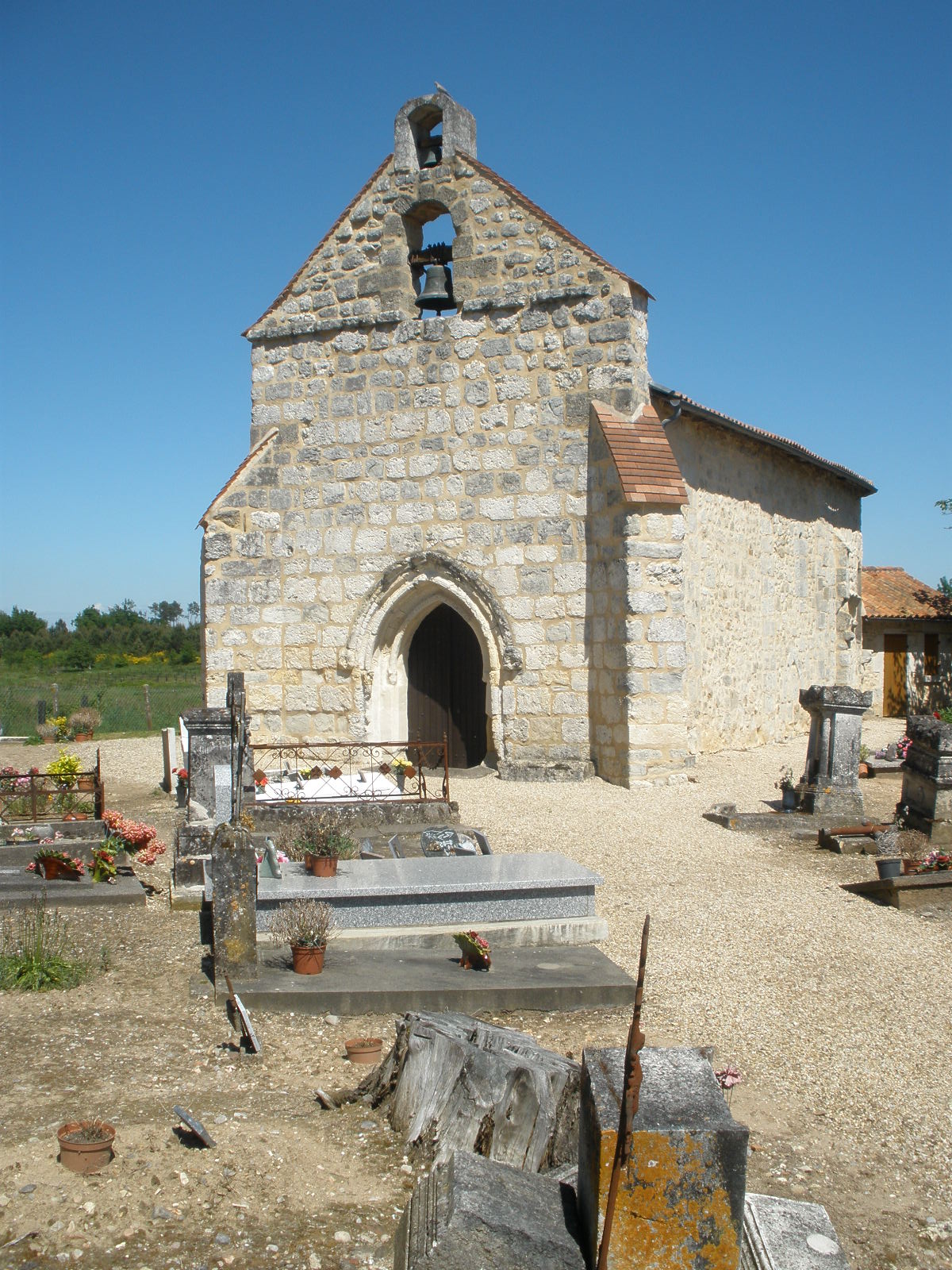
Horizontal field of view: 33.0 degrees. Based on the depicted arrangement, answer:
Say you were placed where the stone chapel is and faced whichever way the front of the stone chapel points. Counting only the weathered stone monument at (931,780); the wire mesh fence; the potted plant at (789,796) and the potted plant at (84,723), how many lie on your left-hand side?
2

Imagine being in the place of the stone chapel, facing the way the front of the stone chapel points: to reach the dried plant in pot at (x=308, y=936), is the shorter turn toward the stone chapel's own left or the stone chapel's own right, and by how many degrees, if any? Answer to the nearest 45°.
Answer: approximately 45° to the stone chapel's own left

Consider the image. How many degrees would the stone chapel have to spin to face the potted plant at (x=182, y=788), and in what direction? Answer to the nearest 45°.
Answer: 0° — it already faces it

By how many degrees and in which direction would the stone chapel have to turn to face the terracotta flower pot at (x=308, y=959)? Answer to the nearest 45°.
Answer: approximately 45° to its left

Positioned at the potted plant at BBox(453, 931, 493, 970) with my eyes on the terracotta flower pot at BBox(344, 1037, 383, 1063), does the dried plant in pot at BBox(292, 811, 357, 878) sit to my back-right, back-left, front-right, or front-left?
back-right

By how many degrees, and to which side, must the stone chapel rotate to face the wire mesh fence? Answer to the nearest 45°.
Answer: approximately 90° to its right

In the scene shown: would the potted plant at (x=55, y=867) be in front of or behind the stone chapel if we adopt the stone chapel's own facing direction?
in front

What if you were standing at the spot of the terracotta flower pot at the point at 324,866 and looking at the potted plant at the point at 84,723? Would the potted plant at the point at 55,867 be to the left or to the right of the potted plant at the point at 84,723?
left

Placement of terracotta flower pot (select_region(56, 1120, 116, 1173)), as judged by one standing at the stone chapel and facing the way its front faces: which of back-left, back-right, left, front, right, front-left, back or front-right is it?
front-left

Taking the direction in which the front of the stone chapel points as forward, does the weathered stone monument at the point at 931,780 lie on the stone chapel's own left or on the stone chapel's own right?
on the stone chapel's own left

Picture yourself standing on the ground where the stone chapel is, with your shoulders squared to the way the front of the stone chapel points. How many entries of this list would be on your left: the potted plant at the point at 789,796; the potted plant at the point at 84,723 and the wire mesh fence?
1

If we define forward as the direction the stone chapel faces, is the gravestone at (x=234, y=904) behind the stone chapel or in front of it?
in front

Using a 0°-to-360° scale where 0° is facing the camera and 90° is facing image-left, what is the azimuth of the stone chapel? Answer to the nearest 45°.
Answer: approximately 45°
